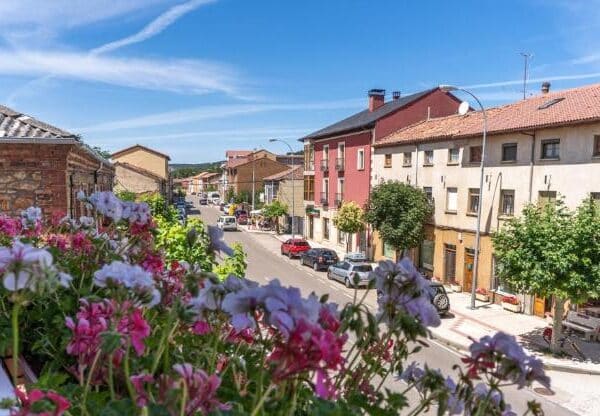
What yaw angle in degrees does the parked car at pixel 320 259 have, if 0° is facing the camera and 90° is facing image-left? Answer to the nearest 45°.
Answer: approximately 135°

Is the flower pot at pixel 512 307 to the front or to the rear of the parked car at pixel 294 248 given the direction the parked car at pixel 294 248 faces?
to the rear

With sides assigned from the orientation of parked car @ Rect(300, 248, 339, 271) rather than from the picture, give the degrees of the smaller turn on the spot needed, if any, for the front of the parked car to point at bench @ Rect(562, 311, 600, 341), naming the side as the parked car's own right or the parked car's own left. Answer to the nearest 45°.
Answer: approximately 180°

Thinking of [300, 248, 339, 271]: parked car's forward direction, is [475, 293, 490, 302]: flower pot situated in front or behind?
behind

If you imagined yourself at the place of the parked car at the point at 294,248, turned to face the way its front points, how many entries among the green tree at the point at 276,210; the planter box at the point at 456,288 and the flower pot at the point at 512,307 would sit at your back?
2

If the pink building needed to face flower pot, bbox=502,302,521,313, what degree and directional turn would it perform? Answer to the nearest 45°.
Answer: approximately 90° to its left

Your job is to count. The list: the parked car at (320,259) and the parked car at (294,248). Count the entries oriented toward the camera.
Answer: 0

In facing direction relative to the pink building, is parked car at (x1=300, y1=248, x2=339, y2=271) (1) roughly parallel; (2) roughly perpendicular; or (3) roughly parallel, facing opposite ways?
roughly perpendicular

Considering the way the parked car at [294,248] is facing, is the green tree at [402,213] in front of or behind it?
behind

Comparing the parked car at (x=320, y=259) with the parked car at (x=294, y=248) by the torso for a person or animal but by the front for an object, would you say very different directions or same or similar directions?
same or similar directions

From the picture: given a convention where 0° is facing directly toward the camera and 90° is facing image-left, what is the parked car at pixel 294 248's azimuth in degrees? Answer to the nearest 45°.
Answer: approximately 135°

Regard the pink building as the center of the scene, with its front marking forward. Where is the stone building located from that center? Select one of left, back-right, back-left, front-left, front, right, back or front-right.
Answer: front-left

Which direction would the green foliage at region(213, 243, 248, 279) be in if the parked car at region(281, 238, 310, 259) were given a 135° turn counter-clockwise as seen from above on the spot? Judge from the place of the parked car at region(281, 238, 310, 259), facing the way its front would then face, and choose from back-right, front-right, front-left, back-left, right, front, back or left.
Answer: front

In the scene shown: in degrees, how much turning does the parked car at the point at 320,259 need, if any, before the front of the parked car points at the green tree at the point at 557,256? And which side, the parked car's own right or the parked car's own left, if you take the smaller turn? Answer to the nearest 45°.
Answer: approximately 180°

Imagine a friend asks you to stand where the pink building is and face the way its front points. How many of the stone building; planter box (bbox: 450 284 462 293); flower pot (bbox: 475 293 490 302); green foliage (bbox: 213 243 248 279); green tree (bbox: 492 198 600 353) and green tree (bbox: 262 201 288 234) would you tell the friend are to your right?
1

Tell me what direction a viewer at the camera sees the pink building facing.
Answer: facing the viewer and to the left of the viewer
